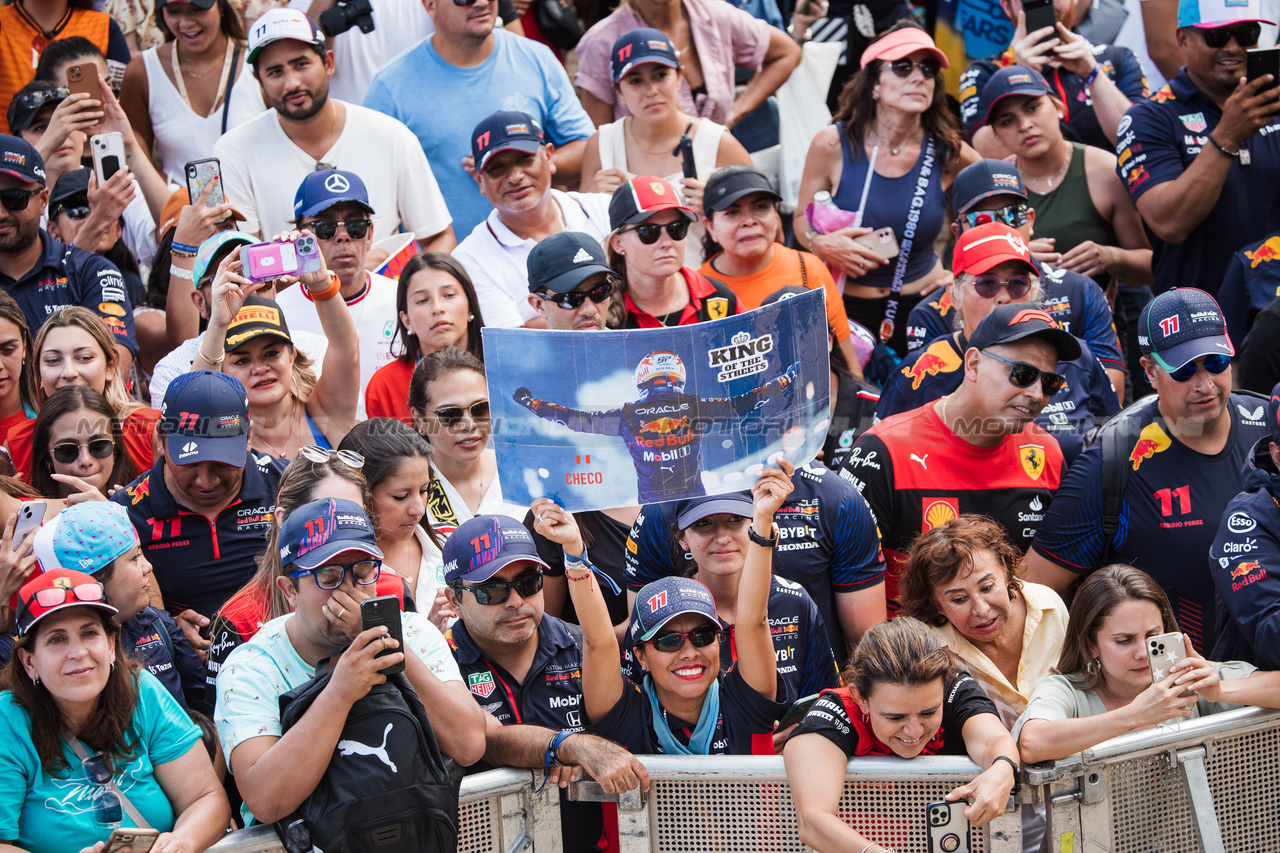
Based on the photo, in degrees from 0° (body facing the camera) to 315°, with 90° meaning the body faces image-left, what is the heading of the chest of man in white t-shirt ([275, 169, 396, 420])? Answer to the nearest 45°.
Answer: approximately 0°

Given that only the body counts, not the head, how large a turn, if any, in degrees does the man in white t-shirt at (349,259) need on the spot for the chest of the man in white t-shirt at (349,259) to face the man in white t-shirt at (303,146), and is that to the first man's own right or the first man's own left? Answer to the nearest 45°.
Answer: approximately 180°

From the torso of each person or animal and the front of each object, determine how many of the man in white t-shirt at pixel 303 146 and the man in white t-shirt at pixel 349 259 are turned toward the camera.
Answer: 2

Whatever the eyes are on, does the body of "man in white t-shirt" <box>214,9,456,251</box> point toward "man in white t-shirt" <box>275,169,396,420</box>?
yes

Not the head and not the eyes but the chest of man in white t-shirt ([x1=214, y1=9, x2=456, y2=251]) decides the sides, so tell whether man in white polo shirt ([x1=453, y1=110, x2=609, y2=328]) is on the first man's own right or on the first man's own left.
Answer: on the first man's own left

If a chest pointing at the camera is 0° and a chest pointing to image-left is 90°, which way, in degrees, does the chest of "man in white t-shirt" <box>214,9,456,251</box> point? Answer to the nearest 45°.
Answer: approximately 0°
